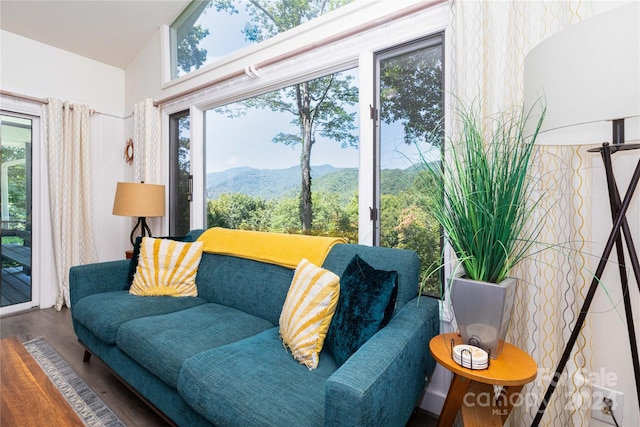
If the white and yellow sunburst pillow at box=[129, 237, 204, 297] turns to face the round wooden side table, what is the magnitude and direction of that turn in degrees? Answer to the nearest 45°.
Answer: approximately 45° to its left

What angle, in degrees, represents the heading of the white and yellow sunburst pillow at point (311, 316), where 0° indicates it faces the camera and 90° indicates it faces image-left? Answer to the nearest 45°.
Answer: approximately 45°

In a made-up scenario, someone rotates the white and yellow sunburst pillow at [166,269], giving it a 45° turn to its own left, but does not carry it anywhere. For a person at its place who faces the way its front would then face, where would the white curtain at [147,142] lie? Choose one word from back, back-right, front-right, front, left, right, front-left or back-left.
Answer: back-left

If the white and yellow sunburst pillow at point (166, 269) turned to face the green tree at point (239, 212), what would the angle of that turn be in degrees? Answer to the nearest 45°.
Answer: approximately 135° to its left

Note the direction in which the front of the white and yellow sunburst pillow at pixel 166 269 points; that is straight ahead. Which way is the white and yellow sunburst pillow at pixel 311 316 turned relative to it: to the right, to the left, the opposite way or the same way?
to the right

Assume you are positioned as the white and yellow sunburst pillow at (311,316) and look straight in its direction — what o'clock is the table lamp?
The table lamp is roughly at 3 o'clock from the white and yellow sunburst pillow.

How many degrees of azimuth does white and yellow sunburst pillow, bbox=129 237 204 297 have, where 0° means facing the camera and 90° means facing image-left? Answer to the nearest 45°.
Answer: approximately 0°

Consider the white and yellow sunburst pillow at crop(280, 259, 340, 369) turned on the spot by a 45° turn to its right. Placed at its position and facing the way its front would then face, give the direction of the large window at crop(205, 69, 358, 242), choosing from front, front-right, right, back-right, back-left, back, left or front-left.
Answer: right
